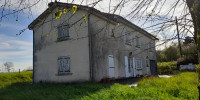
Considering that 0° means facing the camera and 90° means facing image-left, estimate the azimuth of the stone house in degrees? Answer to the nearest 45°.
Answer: approximately 315°
